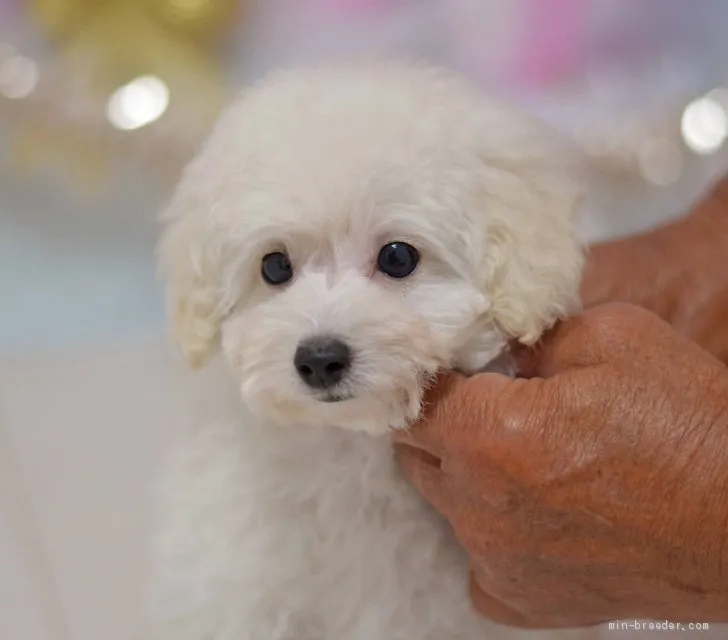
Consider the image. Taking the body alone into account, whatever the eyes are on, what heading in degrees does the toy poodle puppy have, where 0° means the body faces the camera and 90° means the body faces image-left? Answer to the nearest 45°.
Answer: approximately 0°
